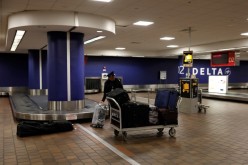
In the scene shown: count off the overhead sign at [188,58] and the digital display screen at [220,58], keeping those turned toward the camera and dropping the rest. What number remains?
2

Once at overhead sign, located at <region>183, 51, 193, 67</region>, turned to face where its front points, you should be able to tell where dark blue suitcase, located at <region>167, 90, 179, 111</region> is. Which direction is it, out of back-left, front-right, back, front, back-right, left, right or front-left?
front

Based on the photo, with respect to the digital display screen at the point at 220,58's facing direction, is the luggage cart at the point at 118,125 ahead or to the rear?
ahead

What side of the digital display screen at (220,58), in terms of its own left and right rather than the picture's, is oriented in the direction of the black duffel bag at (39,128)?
front

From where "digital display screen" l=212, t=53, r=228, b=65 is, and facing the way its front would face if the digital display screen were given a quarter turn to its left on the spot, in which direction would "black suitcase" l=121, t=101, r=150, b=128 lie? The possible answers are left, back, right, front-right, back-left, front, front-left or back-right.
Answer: right

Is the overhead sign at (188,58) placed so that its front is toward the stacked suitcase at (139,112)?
yes

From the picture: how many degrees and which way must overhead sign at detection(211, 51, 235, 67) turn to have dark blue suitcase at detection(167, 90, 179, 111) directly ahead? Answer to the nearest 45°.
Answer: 0° — it already faces it

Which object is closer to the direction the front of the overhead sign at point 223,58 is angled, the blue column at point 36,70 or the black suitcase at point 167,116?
the black suitcase

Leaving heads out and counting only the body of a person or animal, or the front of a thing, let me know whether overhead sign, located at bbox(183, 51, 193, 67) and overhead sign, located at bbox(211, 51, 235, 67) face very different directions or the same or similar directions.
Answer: same or similar directions

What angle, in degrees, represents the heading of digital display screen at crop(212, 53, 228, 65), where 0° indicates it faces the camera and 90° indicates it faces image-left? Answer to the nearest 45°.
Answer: approximately 0°

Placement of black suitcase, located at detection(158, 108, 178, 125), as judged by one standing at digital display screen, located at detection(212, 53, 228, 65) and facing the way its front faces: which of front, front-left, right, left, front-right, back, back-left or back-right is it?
front

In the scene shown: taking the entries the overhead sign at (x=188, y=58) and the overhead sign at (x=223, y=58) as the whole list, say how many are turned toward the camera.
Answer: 2

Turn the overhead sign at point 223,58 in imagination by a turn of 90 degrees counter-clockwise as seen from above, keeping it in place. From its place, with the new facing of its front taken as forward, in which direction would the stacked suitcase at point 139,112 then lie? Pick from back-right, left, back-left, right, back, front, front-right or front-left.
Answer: right

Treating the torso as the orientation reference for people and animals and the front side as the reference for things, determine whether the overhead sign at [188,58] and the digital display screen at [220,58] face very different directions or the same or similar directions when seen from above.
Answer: same or similar directions

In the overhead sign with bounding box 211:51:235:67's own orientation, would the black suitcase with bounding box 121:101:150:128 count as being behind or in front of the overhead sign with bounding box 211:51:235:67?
in front

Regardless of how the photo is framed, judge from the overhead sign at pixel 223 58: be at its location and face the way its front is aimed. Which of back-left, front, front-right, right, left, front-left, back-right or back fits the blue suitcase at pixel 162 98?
front

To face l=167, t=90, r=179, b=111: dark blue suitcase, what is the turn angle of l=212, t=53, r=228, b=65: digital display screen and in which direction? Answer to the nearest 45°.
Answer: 0° — it already faces it

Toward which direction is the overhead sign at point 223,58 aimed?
toward the camera
